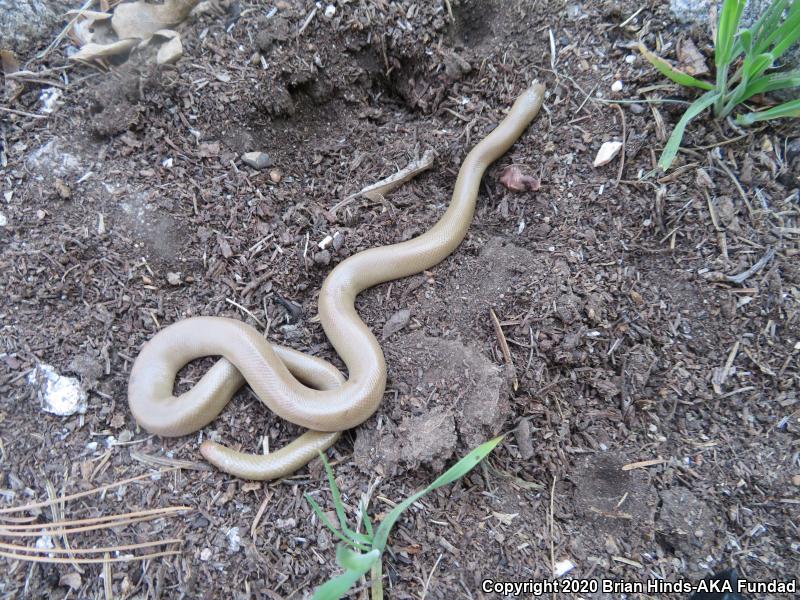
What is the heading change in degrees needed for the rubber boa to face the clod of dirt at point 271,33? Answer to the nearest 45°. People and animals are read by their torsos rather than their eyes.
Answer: approximately 45° to its left

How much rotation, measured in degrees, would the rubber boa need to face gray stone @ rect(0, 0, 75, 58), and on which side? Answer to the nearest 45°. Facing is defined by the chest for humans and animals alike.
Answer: approximately 90° to its left

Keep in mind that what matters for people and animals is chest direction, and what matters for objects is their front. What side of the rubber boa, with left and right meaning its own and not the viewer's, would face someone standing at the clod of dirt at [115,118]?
left

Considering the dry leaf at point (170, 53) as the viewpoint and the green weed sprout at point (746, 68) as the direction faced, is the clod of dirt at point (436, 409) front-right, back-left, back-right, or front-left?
front-right

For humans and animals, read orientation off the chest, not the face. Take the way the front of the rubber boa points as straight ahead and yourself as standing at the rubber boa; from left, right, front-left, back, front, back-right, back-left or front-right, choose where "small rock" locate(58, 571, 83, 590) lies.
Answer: back

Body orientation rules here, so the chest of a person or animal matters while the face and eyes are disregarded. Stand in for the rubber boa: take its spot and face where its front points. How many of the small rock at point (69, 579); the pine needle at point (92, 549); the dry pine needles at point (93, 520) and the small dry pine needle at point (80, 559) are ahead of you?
0

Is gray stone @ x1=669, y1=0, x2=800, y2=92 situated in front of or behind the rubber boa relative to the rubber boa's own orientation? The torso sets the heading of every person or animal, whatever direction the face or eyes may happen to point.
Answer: in front

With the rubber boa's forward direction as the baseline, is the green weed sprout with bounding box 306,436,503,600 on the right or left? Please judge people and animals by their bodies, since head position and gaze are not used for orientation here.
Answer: on its right

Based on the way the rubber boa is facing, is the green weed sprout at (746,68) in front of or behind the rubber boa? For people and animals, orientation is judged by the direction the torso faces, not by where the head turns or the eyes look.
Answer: in front

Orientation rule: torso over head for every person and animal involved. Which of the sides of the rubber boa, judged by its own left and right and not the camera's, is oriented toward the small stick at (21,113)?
left

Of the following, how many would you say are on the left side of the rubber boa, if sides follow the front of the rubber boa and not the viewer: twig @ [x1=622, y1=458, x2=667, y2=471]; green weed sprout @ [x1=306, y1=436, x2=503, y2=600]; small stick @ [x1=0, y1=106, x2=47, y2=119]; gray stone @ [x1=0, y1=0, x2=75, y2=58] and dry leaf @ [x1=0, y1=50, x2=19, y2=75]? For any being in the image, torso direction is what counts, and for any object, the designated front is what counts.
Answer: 3

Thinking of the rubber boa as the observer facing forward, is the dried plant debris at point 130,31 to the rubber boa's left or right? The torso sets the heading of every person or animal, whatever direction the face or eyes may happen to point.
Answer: on its left

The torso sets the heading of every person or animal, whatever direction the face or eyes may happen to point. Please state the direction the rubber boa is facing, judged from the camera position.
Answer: facing away from the viewer and to the right of the viewer

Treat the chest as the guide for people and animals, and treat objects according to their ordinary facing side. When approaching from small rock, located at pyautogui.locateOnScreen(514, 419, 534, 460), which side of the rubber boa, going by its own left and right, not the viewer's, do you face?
right
